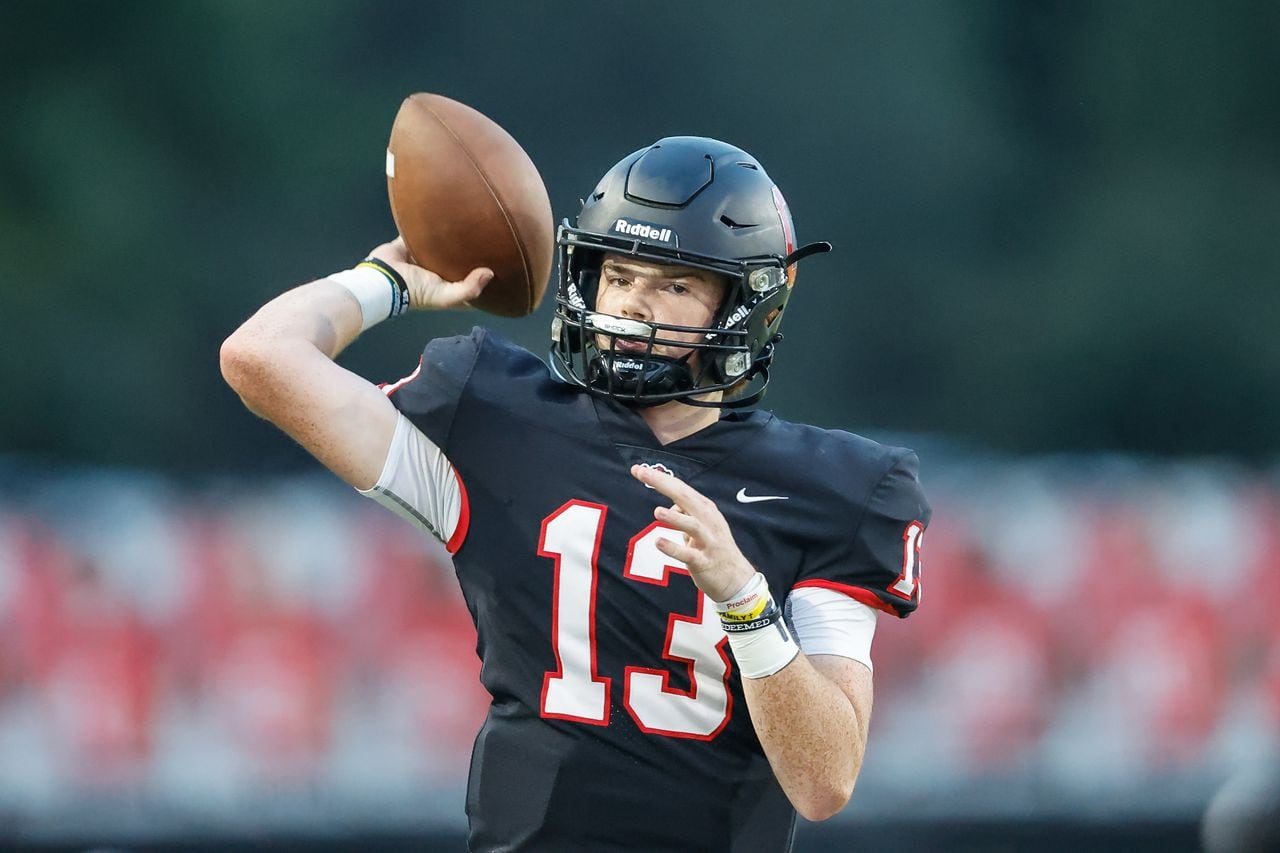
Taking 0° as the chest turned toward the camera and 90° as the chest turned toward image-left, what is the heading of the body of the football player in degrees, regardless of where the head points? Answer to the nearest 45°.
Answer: approximately 0°
